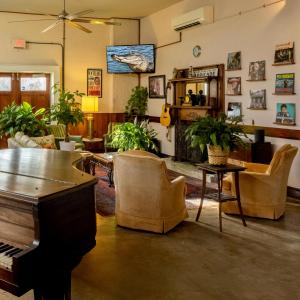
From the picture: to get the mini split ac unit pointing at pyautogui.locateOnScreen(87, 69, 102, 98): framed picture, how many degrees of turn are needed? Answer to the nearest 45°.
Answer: approximately 90° to its right

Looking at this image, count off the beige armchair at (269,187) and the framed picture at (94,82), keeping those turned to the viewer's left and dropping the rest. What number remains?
1

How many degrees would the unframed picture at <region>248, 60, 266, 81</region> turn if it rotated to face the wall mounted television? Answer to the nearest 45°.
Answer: approximately 90° to its right

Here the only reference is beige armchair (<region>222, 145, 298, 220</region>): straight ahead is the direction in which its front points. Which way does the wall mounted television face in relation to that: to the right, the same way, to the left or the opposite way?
to the left

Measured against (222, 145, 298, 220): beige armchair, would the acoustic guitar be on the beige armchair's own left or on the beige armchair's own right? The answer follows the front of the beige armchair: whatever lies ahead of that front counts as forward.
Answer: on the beige armchair's own right

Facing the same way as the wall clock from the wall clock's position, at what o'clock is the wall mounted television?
The wall mounted television is roughly at 3 o'clock from the wall clock.

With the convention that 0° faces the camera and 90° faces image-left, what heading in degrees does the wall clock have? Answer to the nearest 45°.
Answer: approximately 45°

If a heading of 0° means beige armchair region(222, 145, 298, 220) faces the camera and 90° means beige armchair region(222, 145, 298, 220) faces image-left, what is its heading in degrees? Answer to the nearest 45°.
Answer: approximately 90°

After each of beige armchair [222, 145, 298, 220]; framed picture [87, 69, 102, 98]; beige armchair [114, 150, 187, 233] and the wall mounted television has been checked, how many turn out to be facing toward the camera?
2

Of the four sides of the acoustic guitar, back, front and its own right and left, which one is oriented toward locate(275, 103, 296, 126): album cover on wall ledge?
left

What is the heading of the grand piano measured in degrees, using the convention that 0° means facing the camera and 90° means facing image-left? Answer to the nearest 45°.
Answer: approximately 45°

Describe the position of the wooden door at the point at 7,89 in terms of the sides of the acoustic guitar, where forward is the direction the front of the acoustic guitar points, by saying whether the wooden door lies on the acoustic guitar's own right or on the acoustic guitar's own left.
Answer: on the acoustic guitar's own right
